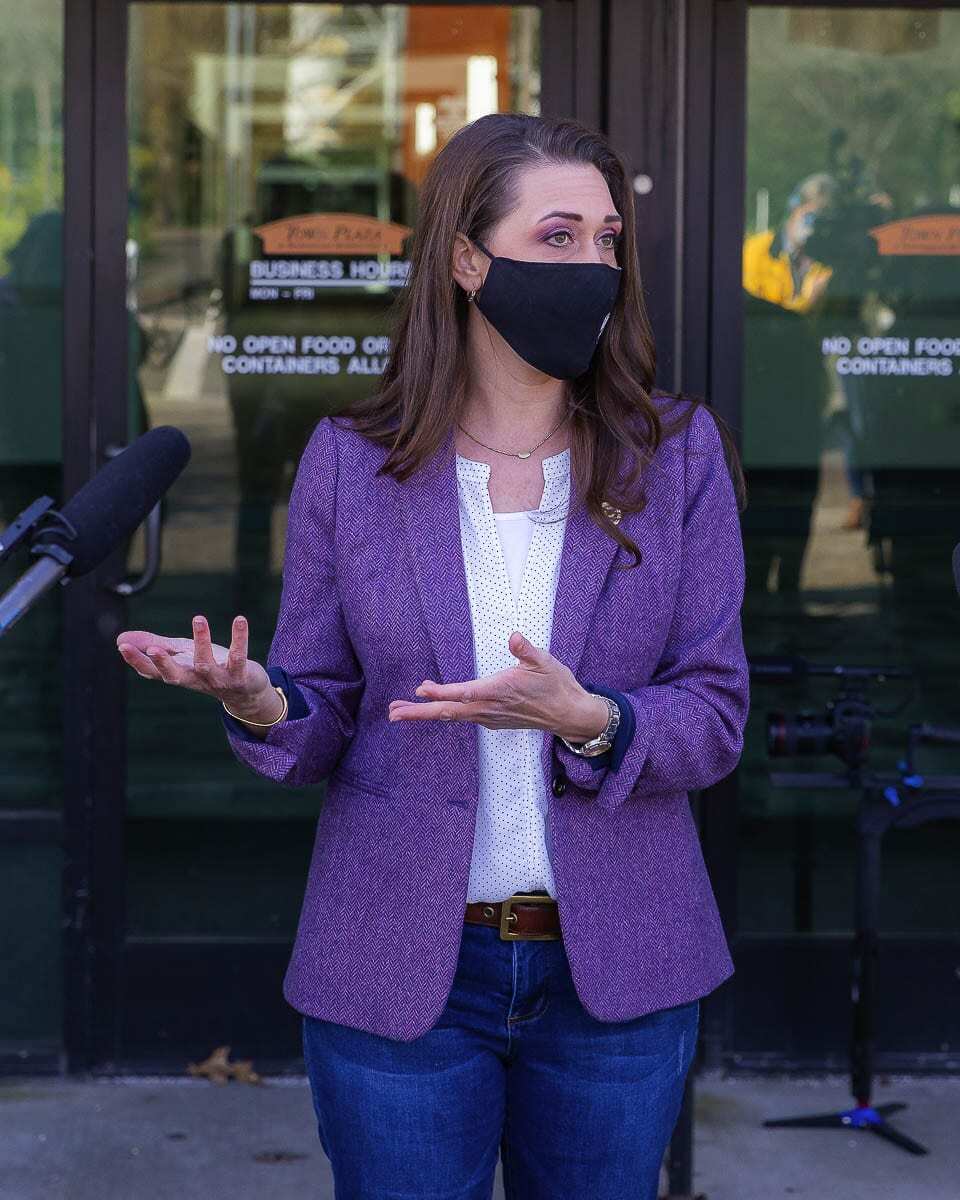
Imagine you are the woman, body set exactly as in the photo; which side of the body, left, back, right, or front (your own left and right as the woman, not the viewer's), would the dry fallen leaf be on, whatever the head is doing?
back

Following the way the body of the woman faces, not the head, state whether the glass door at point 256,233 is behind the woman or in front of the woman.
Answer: behind

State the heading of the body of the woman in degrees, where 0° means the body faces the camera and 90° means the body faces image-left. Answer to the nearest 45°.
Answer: approximately 0°

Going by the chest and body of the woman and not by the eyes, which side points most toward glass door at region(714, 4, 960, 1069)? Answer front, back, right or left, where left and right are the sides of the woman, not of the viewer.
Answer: back
